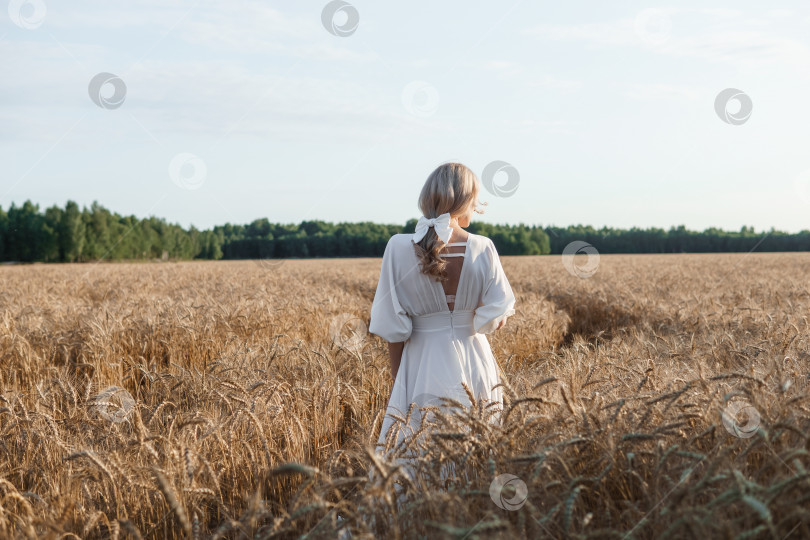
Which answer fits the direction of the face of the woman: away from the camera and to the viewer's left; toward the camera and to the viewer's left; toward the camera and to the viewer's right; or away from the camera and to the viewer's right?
away from the camera and to the viewer's right

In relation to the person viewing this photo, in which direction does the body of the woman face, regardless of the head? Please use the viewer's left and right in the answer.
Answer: facing away from the viewer
